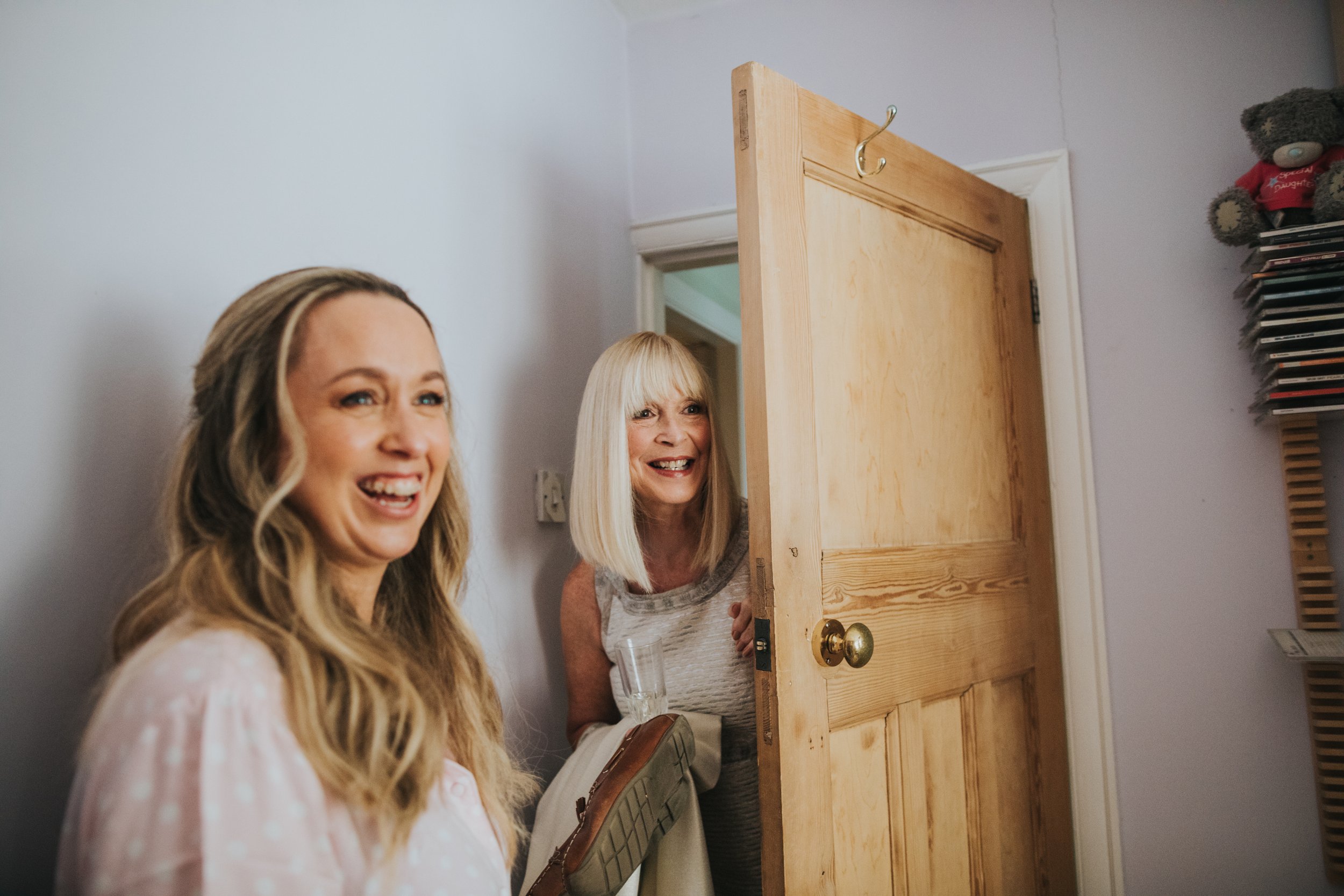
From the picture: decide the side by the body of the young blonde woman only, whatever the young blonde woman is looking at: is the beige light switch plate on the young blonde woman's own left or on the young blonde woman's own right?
on the young blonde woman's own left

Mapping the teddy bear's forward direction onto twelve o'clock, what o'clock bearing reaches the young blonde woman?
The young blonde woman is roughly at 1 o'clock from the teddy bear.

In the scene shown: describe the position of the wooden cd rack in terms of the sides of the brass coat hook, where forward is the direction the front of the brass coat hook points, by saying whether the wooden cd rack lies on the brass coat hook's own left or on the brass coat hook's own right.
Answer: on the brass coat hook's own left

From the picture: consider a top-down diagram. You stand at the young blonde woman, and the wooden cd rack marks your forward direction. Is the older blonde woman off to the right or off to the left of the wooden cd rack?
left

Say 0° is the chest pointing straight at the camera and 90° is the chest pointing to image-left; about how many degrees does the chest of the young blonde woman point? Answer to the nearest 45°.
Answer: approximately 315°

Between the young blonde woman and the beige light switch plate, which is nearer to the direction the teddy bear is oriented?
the young blonde woman

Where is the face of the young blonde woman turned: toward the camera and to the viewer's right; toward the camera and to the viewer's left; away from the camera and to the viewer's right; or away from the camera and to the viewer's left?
toward the camera and to the viewer's right

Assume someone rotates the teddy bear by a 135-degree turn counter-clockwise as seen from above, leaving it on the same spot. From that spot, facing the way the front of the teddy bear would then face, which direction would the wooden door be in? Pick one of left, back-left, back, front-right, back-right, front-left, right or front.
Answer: back

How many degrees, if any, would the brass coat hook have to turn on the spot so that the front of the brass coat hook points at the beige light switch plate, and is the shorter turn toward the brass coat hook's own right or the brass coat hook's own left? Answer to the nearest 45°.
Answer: approximately 135° to the brass coat hook's own right

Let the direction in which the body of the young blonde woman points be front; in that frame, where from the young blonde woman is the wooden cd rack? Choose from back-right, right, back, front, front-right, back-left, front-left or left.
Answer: front-left
